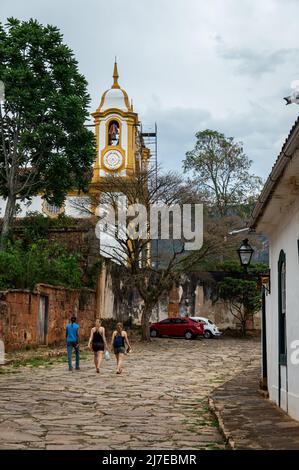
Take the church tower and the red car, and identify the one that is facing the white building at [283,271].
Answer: the church tower

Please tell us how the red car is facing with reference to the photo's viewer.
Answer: facing away from the viewer and to the left of the viewer

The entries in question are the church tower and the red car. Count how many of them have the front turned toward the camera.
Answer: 1

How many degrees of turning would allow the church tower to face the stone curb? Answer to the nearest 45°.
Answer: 0° — it already faces it

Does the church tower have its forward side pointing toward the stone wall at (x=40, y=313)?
yes

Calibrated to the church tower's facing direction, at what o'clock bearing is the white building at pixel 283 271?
The white building is roughly at 12 o'clock from the church tower.

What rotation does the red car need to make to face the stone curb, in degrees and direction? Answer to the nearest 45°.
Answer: approximately 135° to its left

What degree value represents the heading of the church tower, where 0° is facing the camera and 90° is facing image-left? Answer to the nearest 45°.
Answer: approximately 0°

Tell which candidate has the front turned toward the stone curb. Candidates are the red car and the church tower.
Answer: the church tower
